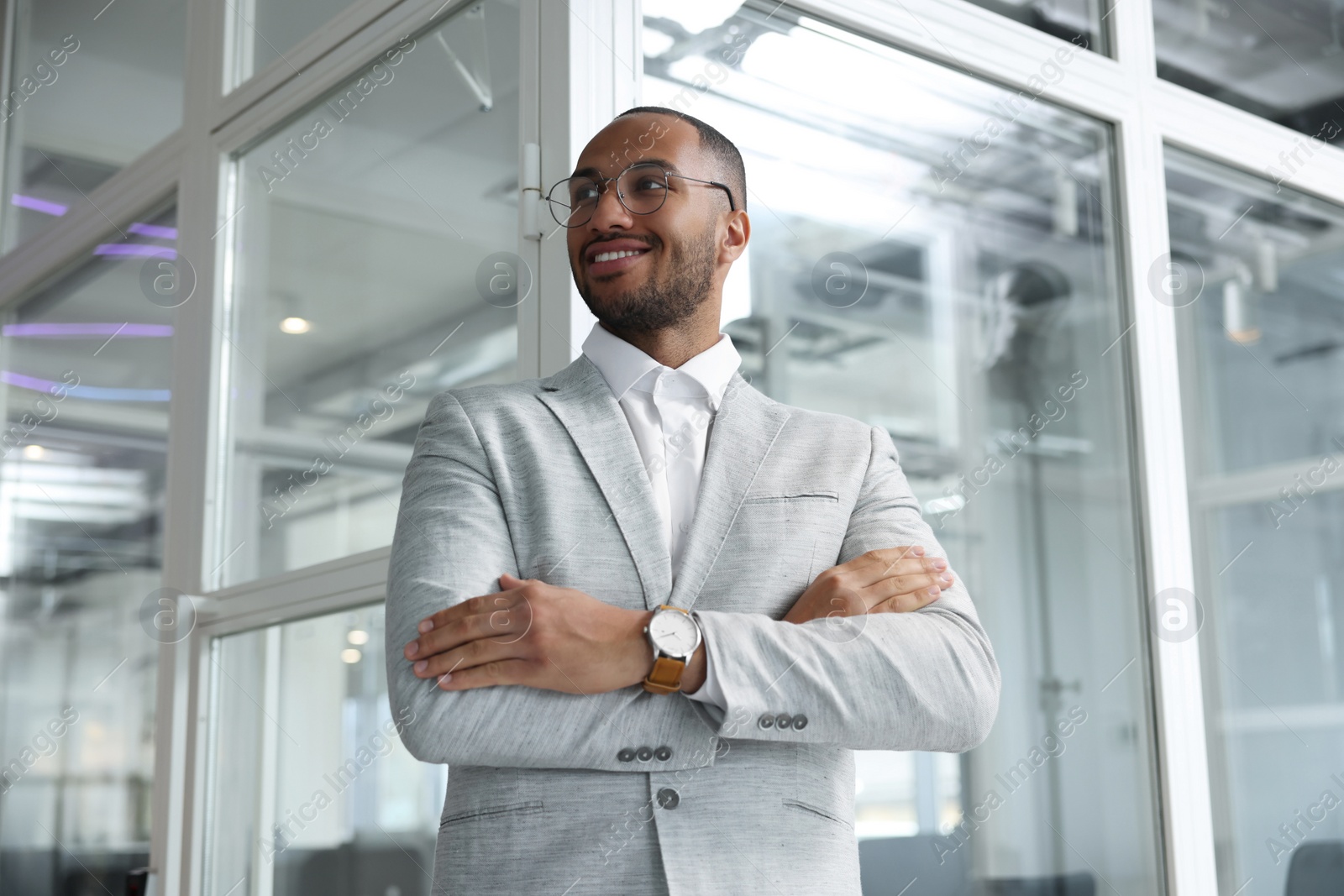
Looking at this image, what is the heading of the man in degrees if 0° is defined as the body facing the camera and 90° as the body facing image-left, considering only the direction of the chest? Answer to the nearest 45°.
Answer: approximately 0°

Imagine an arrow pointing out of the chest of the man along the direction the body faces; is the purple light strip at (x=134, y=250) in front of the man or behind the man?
behind

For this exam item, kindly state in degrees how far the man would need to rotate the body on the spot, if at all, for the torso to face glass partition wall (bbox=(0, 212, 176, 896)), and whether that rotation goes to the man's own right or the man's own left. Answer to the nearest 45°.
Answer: approximately 135° to the man's own right

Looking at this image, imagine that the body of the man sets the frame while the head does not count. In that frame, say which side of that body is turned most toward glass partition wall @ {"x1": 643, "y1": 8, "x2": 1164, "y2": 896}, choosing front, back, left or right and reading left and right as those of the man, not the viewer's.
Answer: back

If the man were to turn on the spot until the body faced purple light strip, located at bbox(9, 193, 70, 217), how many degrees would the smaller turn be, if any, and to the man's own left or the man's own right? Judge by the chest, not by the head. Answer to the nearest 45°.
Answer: approximately 135° to the man's own right
